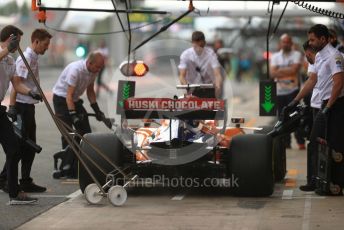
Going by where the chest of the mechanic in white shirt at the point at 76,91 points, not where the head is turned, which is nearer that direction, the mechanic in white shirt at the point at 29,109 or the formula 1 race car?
the formula 1 race car

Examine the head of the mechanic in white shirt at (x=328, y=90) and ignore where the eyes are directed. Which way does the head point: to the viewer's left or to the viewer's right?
to the viewer's left

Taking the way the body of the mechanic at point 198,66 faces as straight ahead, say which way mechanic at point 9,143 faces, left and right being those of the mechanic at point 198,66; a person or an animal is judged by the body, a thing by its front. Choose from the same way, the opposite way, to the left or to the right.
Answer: to the left

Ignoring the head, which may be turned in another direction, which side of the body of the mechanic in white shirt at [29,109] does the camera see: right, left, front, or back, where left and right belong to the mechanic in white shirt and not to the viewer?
right

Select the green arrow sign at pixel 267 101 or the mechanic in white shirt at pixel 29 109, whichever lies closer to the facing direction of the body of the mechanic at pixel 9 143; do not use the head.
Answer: the green arrow sign

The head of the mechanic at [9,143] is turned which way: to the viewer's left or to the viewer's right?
to the viewer's right

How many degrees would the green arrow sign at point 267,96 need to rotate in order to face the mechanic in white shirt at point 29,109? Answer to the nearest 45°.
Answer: approximately 90° to its right

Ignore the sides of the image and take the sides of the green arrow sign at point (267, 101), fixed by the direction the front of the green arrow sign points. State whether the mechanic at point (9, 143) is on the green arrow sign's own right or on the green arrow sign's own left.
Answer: on the green arrow sign's own right

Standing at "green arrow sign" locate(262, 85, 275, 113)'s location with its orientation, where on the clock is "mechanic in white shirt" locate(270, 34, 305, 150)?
The mechanic in white shirt is roughly at 6 o'clock from the green arrow sign.

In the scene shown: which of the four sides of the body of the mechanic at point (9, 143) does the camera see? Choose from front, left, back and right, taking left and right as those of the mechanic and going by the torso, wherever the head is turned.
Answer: right

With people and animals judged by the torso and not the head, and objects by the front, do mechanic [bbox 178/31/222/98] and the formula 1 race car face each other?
yes

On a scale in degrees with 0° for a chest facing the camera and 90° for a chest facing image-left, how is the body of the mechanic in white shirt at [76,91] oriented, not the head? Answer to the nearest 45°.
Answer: approximately 315°
